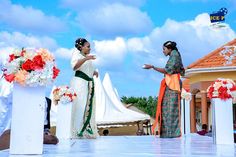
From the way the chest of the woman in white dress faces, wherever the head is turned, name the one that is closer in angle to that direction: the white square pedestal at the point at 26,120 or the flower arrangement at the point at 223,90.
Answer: the flower arrangement

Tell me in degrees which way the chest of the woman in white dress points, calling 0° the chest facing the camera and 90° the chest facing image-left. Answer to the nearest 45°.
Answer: approximately 270°

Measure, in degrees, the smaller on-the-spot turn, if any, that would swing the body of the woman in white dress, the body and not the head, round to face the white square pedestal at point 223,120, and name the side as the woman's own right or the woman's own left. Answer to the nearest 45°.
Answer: approximately 45° to the woman's own right
